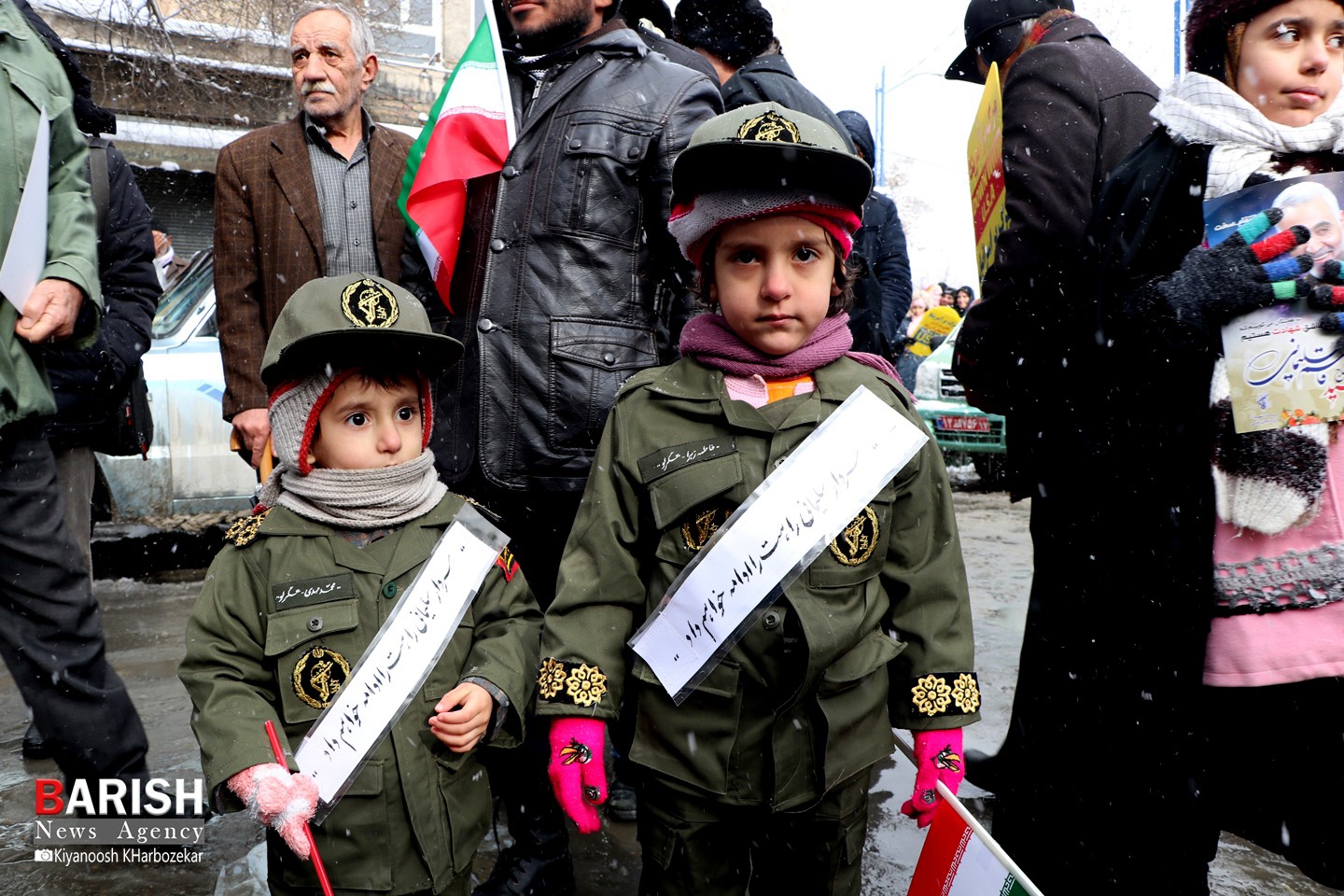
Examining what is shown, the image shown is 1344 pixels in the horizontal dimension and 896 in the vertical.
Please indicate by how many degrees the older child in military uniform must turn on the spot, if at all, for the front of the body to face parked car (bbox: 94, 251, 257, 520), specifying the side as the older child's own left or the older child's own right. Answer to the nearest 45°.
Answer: approximately 135° to the older child's own right

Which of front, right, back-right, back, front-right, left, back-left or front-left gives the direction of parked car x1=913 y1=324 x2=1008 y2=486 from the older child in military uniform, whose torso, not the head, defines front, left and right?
back

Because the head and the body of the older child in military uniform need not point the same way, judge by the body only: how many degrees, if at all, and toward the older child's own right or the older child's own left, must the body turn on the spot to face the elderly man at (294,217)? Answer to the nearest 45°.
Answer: approximately 135° to the older child's own right

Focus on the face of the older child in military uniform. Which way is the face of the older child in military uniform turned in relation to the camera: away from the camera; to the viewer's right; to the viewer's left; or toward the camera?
toward the camera

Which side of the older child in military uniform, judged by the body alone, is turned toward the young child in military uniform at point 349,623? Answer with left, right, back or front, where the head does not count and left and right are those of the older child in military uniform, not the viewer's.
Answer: right

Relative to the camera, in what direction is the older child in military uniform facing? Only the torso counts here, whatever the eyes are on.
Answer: toward the camera

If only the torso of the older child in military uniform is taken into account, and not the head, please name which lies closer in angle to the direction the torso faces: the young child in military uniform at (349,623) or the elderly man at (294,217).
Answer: the young child in military uniform

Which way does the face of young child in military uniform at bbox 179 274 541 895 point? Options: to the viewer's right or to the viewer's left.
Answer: to the viewer's right

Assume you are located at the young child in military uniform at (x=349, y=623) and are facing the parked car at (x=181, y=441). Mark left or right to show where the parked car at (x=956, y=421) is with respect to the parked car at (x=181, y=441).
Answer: right
